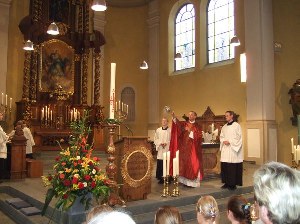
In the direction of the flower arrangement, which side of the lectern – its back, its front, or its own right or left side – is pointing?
right

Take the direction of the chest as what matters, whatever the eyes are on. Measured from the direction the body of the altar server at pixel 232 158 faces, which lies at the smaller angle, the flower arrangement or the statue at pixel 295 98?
the flower arrangement

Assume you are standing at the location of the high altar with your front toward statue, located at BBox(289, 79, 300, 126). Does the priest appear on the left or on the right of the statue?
right

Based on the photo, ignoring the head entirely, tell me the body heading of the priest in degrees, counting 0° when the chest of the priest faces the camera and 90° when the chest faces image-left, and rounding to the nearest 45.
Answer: approximately 0°

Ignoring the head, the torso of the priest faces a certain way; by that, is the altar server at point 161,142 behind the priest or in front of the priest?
behind

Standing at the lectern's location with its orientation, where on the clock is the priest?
The priest is roughly at 9 o'clock from the lectern.

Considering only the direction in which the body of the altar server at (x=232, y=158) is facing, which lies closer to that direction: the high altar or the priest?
the priest

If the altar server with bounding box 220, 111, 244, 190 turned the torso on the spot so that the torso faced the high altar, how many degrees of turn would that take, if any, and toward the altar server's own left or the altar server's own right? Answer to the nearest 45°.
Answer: approximately 90° to the altar server's own right

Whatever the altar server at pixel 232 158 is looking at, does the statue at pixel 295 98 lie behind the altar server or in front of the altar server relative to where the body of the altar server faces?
behind

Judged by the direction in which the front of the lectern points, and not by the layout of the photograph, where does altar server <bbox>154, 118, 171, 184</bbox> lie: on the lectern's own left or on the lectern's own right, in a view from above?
on the lectern's own left
